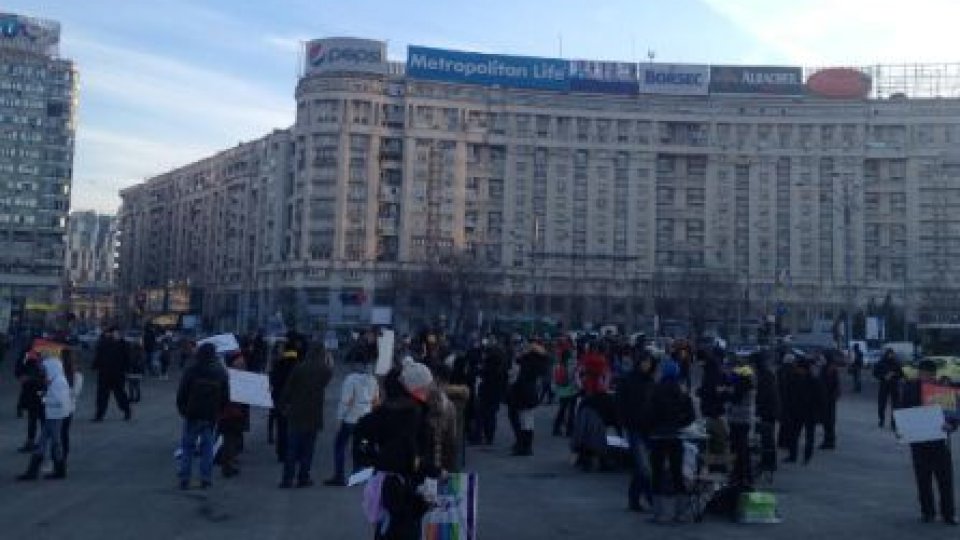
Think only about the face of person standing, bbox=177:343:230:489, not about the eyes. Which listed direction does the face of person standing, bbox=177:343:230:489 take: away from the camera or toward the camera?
away from the camera

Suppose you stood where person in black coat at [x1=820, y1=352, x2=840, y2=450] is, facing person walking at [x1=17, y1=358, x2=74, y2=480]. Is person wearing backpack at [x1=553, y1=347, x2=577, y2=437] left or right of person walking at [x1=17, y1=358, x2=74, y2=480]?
right

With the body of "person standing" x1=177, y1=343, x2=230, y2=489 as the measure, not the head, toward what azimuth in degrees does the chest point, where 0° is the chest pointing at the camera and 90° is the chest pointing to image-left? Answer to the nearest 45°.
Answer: approximately 180°
